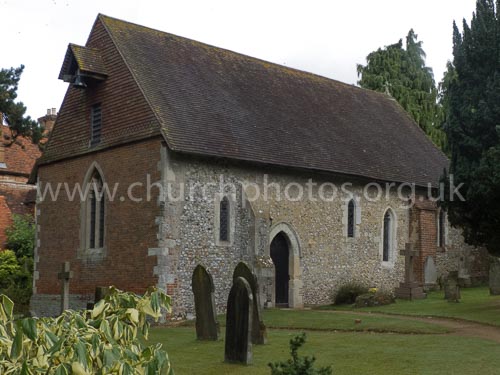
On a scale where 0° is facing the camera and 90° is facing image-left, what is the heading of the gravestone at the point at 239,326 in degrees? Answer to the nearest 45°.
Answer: approximately 45°

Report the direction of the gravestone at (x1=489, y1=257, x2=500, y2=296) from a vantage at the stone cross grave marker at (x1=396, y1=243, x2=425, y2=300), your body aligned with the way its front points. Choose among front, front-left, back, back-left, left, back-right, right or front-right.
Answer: back-left

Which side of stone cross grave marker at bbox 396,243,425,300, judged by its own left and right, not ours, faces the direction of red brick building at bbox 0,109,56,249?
right

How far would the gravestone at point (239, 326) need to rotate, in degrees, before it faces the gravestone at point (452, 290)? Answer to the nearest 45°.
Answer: approximately 180°

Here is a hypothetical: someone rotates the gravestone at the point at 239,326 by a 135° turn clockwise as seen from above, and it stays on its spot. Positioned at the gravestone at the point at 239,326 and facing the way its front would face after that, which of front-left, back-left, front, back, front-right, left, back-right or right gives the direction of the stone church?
front

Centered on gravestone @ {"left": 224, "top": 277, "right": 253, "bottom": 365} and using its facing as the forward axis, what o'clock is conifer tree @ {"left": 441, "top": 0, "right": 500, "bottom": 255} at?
The conifer tree is roughly at 6 o'clock from the gravestone.

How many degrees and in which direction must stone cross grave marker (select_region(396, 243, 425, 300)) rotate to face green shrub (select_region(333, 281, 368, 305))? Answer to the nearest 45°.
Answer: approximately 45° to its right

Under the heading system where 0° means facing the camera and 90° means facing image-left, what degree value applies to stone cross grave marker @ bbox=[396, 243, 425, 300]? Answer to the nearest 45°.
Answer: approximately 45°

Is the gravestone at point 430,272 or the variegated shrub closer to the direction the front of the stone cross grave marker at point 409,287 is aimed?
the variegated shrub

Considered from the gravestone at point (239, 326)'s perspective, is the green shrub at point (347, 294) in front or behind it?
behind

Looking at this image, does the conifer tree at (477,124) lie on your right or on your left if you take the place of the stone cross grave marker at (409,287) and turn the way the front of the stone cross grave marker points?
on your left
